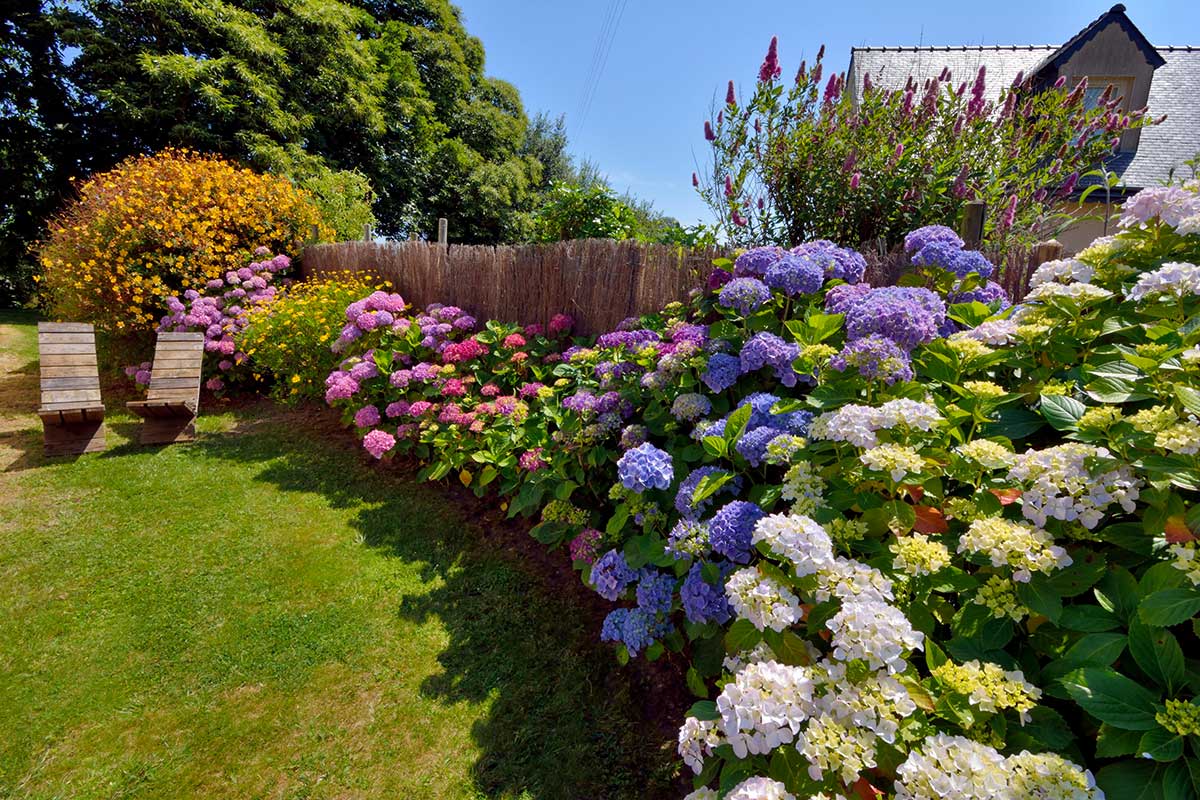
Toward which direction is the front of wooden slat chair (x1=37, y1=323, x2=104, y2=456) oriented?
toward the camera

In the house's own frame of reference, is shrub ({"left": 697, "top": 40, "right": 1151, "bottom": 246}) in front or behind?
in front

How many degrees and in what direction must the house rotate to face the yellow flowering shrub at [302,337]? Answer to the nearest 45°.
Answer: approximately 45° to its right

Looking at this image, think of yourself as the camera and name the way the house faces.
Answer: facing the viewer

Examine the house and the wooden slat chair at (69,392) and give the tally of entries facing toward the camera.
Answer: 2

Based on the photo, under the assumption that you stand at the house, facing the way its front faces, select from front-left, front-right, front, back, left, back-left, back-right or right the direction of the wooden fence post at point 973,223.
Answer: front

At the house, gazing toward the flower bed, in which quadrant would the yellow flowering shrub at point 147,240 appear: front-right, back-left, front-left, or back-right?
front-right

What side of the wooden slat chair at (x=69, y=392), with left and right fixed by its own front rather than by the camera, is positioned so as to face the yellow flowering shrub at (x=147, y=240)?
back

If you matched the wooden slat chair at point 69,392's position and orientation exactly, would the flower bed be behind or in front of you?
in front

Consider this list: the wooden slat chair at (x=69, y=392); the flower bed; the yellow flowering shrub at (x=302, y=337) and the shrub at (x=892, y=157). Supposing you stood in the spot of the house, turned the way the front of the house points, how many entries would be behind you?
0

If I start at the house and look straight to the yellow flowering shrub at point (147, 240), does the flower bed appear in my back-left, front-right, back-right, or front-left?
front-left
